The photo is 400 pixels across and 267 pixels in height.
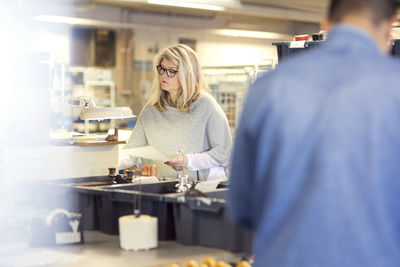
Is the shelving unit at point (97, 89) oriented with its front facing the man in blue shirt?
yes

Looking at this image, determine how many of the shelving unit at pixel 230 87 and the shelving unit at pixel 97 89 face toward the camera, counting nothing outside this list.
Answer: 2

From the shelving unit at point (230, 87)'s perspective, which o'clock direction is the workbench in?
The workbench is roughly at 12 o'clock from the shelving unit.

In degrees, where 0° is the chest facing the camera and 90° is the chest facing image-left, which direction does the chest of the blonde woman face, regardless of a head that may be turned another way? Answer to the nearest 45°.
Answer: approximately 45°

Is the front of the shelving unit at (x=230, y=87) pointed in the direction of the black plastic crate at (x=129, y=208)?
yes

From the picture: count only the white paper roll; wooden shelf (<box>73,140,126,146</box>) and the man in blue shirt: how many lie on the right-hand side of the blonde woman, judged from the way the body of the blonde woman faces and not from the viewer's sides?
1

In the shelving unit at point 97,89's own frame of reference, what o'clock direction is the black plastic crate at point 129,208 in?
The black plastic crate is roughly at 12 o'clock from the shelving unit.

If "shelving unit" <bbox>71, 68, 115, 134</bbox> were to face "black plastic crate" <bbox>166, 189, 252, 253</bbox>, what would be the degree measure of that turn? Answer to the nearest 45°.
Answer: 0° — it already faces it

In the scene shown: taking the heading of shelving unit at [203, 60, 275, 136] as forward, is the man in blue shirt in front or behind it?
in front

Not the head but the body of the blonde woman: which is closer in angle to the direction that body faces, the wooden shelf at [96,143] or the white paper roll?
the white paper roll

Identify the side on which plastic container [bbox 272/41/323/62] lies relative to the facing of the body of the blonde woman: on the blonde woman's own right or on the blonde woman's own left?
on the blonde woman's own left

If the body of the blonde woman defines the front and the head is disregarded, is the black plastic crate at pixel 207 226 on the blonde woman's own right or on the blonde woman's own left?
on the blonde woman's own left
